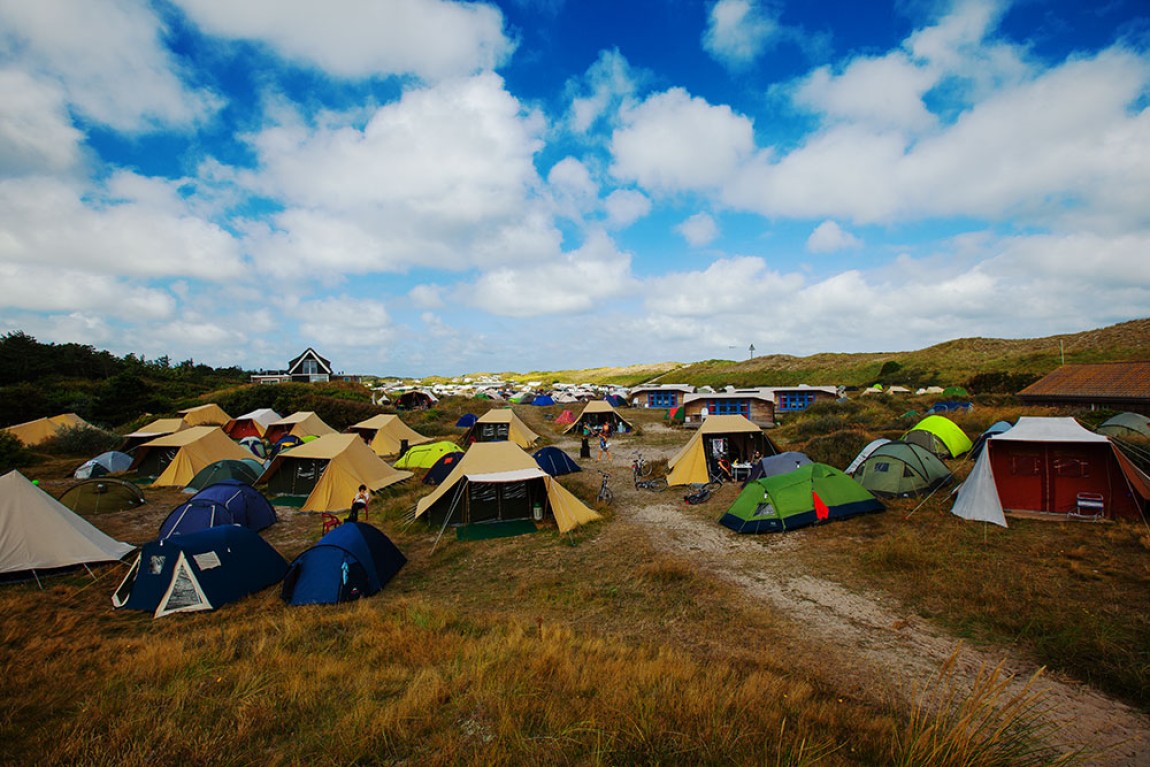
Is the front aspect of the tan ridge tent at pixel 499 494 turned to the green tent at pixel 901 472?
no

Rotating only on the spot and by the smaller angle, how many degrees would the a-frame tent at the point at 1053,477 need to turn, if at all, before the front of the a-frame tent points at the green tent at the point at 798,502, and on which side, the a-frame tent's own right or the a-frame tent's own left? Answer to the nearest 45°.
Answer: approximately 45° to the a-frame tent's own right

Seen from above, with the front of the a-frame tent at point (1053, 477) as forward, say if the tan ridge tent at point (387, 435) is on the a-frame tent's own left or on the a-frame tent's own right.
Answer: on the a-frame tent's own right

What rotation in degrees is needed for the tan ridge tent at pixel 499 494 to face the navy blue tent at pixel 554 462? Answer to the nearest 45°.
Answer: approximately 180°

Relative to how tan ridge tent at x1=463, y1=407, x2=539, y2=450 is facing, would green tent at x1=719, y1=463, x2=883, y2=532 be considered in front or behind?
in front

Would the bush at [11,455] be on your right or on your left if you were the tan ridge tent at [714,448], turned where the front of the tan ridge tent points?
on your right

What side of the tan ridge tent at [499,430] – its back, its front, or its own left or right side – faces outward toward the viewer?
front

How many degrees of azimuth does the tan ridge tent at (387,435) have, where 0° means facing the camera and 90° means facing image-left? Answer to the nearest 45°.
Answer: approximately 45°

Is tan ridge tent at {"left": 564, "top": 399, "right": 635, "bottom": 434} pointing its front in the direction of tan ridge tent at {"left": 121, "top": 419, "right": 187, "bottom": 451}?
no

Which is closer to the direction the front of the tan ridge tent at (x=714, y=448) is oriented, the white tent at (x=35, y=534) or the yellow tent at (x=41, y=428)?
the white tent

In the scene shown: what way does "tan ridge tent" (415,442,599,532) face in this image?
toward the camera

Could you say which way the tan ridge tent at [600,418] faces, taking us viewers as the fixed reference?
facing the viewer

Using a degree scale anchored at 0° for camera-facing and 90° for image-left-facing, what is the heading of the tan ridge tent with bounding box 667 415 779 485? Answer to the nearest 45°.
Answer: approximately 0°

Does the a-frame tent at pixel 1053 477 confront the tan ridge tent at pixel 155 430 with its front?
no
